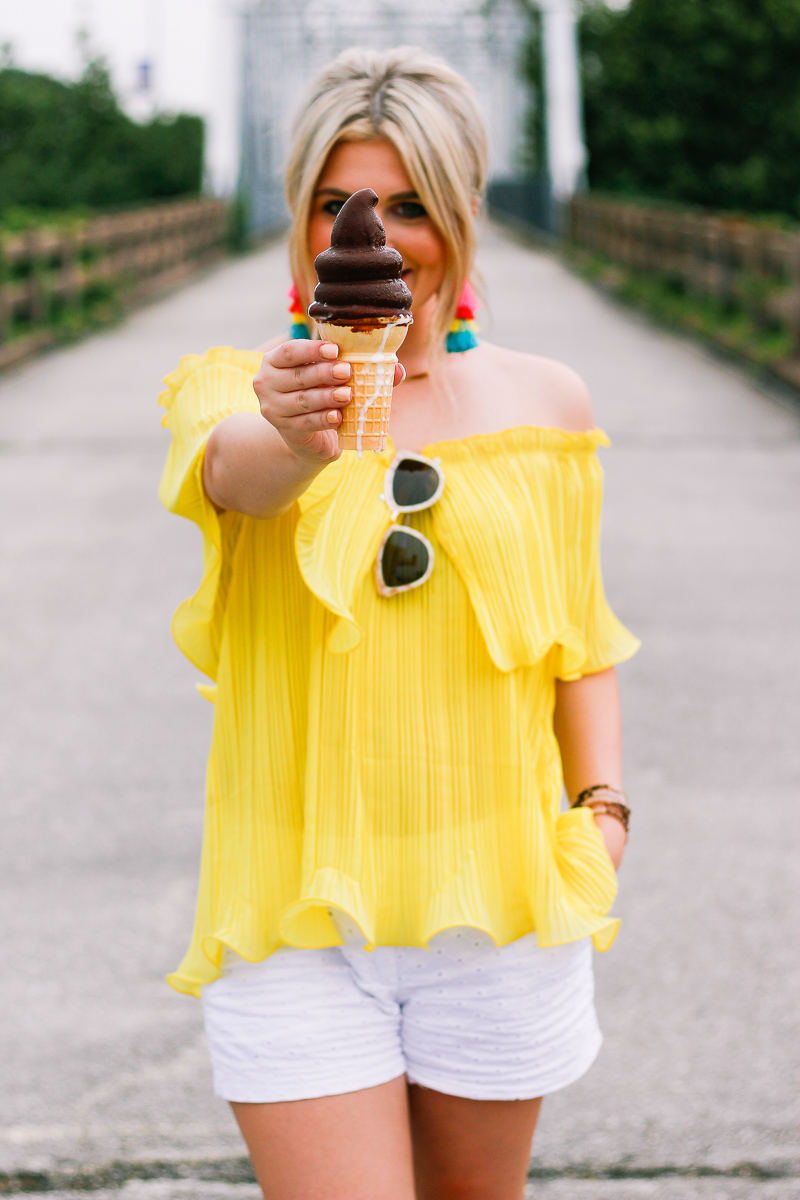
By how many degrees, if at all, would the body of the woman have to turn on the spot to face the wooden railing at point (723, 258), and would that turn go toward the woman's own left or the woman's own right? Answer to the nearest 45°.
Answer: approximately 180°

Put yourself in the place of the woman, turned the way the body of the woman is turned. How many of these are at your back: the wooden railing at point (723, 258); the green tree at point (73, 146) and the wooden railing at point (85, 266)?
3

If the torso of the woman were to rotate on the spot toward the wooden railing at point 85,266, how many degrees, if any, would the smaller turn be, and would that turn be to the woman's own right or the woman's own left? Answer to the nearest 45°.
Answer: approximately 180°

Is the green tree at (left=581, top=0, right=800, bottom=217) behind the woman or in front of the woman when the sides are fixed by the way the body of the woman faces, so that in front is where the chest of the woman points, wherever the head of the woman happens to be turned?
behind

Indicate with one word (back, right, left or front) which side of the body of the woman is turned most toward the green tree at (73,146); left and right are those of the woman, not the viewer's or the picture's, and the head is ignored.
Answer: back

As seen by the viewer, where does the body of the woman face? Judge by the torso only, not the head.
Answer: toward the camera

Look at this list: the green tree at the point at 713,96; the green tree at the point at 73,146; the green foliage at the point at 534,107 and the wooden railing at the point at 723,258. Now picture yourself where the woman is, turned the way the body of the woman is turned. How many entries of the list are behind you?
4
